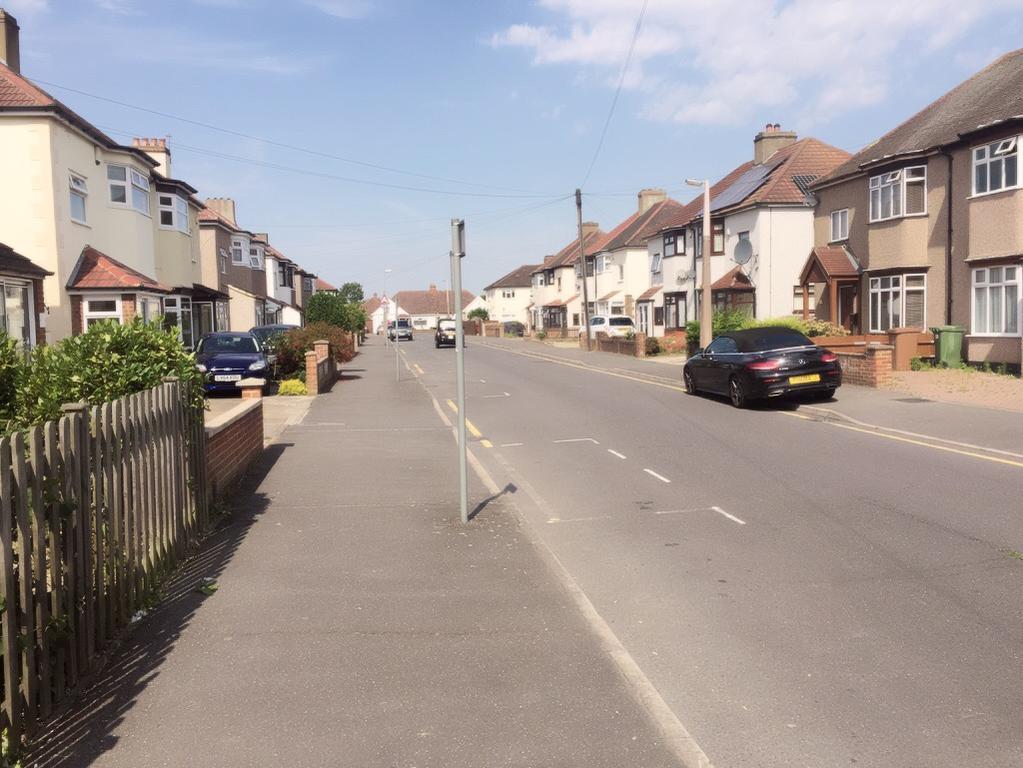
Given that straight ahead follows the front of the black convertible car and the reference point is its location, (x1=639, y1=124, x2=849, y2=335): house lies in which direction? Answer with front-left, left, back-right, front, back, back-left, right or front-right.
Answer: front-right

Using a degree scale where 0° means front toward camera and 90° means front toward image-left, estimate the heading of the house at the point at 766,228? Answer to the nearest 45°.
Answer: approximately 45°

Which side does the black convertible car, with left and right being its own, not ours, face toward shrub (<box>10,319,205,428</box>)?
left

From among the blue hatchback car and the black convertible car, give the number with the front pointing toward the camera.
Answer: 1

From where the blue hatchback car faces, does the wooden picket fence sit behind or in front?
in front

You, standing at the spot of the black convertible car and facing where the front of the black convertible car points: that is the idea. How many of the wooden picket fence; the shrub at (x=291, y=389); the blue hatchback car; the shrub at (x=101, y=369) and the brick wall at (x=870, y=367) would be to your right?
1

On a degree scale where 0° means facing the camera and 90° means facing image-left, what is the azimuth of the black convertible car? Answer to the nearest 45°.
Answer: approximately 135°

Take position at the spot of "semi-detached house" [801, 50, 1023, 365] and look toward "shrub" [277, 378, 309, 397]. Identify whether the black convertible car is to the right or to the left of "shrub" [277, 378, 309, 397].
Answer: left

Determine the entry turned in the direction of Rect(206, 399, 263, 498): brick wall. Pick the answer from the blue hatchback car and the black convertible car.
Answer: the blue hatchback car

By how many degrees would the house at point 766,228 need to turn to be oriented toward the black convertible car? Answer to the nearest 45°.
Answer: approximately 45° to its left

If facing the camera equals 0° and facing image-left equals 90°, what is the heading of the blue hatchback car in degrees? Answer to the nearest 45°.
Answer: approximately 0°

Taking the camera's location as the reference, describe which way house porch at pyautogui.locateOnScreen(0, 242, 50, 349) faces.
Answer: facing the viewer and to the right of the viewer

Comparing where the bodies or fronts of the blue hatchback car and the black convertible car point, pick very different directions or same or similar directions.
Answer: very different directions

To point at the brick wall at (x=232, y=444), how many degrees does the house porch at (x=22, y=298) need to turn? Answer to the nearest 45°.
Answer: approximately 45° to its right

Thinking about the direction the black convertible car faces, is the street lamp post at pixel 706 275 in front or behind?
in front

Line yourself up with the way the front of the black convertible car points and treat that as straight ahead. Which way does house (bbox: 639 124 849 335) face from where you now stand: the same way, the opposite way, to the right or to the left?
to the left

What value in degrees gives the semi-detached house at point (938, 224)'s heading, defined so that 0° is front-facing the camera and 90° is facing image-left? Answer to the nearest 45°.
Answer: approximately 45°
